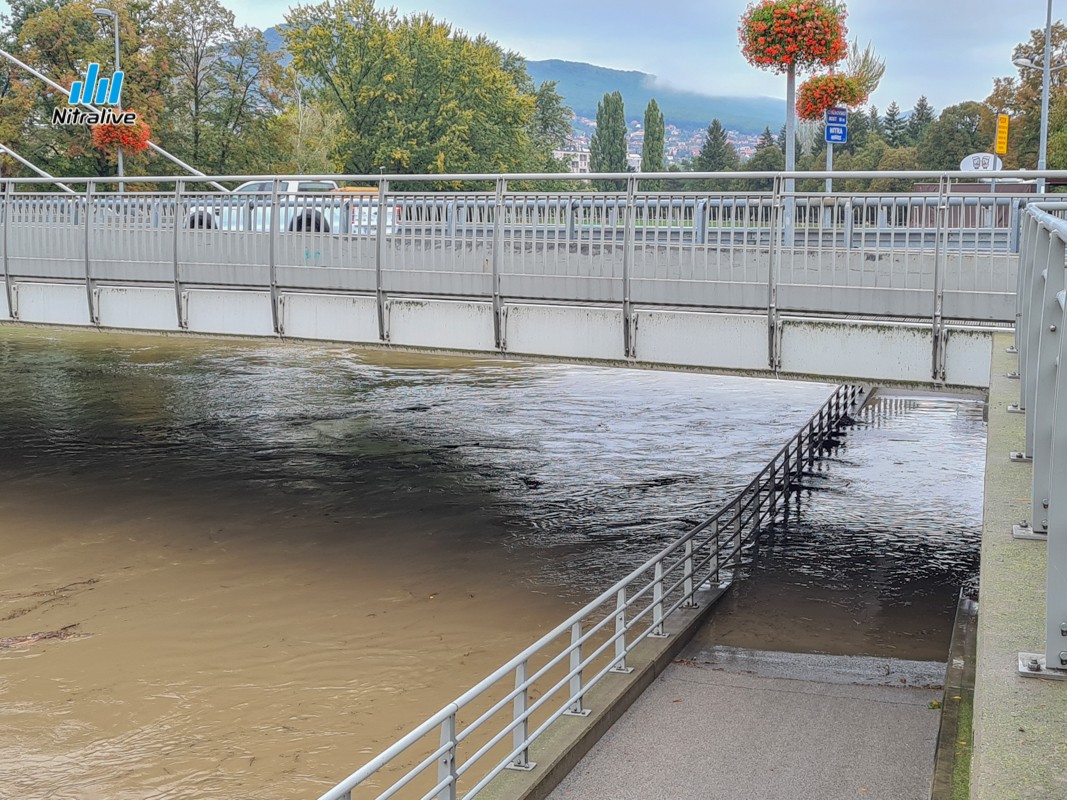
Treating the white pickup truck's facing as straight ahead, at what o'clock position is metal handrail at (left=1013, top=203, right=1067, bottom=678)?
The metal handrail is roughly at 7 o'clock from the white pickup truck.

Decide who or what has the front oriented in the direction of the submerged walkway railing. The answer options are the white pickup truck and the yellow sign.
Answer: the yellow sign

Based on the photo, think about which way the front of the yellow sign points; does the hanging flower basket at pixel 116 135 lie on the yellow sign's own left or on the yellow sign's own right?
on the yellow sign's own right

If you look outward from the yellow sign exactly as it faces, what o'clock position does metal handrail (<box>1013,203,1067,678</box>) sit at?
The metal handrail is roughly at 12 o'clock from the yellow sign.

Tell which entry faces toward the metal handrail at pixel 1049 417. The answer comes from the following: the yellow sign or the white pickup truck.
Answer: the yellow sign

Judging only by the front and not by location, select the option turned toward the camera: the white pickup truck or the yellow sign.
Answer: the yellow sign

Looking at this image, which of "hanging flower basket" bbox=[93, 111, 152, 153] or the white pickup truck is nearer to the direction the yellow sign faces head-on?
the white pickup truck

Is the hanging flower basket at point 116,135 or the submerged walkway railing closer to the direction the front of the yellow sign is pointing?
the submerged walkway railing

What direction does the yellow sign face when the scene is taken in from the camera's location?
facing the viewer

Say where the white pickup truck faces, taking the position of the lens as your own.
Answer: facing away from the viewer and to the left of the viewer

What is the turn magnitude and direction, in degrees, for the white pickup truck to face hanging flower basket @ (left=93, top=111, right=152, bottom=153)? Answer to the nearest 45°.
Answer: approximately 45° to its right

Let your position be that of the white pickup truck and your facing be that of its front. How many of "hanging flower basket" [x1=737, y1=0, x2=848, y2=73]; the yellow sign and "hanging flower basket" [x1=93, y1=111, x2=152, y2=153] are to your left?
0

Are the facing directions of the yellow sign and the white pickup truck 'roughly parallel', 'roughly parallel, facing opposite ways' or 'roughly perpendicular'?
roughly perpendicular

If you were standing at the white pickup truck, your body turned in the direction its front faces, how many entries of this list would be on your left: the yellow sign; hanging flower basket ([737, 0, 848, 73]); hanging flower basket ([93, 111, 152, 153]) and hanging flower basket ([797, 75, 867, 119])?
0

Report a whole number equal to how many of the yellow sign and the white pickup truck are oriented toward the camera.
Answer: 1
